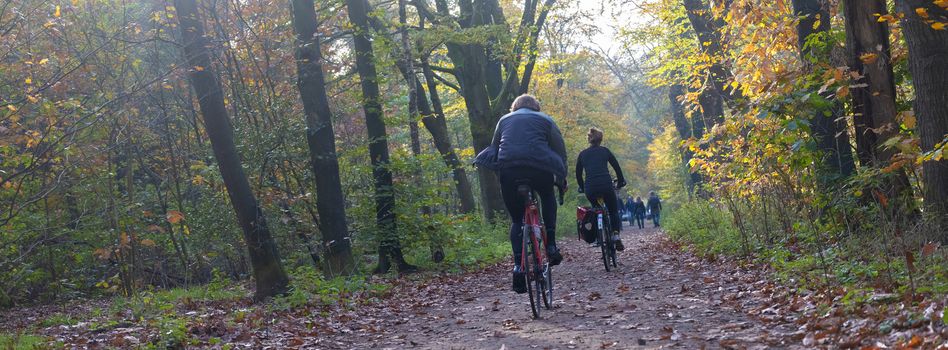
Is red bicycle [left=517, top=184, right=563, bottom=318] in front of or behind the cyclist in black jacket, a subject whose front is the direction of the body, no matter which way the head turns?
behind

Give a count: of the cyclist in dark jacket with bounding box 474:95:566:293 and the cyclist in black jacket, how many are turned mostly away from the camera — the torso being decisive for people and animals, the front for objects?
2

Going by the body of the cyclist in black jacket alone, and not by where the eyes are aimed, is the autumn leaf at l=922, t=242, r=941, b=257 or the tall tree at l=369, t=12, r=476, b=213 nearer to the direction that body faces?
the tall tree

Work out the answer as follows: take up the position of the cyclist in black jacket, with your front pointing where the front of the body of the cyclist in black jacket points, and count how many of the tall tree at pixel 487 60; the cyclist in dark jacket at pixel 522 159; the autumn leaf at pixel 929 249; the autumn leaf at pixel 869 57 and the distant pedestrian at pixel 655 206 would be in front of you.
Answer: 2

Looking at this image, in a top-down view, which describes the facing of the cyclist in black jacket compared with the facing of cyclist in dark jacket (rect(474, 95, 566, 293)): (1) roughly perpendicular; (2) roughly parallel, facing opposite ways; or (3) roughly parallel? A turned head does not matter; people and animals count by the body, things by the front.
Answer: roughly parallel

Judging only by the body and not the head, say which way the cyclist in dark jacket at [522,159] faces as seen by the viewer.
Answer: away from the camera

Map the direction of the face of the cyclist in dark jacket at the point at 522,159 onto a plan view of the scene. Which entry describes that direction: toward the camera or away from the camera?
away from the camera

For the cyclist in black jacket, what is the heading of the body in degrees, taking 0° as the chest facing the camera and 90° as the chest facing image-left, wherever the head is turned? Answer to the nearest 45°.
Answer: approximately 180°

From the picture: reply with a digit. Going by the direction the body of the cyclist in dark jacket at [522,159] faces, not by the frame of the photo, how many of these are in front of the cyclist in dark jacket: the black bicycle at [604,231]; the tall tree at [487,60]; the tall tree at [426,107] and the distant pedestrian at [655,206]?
4

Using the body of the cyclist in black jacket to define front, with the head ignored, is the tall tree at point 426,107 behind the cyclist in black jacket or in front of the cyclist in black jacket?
in front

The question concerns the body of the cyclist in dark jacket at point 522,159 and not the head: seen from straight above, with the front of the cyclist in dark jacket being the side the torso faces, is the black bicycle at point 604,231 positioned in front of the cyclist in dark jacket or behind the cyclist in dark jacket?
in front

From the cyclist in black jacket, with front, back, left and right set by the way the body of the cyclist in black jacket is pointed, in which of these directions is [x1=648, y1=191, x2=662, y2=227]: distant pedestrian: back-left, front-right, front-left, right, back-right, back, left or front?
front

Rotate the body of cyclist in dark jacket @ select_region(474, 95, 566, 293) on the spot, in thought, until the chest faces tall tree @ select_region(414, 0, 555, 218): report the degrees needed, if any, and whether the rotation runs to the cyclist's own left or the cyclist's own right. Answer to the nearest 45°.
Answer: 0° — they already face it
